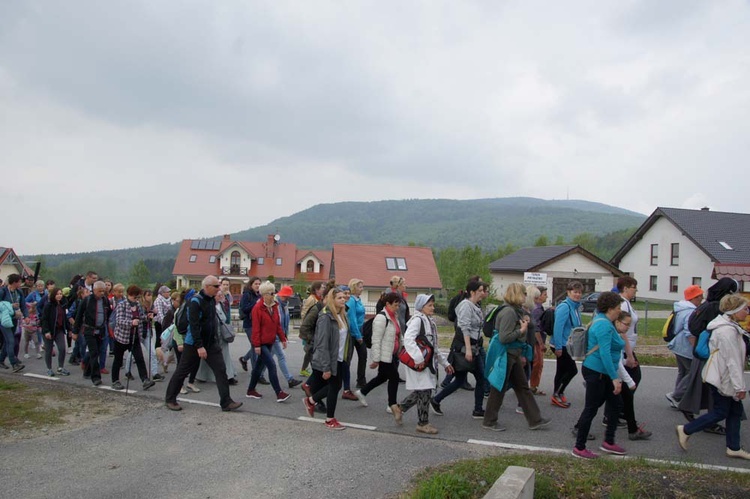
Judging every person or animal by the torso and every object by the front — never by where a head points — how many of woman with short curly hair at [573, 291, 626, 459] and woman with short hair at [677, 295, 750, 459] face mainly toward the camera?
0

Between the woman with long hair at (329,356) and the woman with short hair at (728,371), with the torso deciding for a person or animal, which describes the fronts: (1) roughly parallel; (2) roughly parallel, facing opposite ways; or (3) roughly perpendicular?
roughly parallel

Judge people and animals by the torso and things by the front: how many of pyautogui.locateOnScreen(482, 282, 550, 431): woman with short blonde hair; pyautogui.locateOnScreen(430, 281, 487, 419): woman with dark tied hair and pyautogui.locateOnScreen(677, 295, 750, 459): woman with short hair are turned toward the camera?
0

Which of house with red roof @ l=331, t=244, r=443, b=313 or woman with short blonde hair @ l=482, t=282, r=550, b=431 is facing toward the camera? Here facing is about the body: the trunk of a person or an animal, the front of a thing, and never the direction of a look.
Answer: the house with red roof

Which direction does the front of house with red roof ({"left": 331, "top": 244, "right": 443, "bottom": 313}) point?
toward the camera
